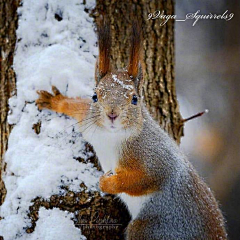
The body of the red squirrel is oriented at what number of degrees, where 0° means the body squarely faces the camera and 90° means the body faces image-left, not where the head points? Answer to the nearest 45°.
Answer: approximately 45°
